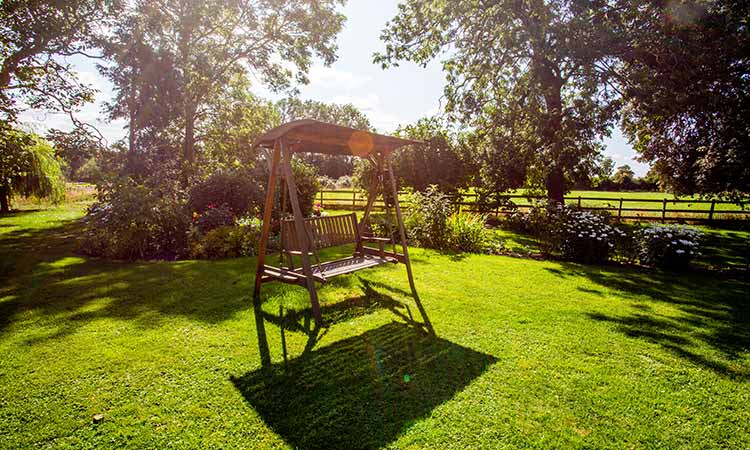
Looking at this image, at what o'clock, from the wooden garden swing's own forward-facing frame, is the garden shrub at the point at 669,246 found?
The garden shrub is roughly at 10 o'clock from the wooden garden swing.

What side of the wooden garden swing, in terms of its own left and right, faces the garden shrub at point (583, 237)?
left

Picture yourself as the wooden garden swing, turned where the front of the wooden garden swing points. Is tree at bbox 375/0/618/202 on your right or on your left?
on your left

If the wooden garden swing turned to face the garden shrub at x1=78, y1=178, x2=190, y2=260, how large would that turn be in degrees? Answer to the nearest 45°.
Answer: approximately 180°

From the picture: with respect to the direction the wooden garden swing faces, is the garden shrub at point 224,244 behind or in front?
behind

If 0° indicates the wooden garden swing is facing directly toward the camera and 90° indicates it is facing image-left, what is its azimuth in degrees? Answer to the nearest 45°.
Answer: approximately 315°

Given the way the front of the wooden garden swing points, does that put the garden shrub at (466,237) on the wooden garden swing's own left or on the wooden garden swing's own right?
on the wooden garden swing's own left

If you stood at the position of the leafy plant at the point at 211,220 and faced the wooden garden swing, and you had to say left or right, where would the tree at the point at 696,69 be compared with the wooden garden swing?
left

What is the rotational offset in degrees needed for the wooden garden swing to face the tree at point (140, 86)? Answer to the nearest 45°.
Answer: approximately 180°

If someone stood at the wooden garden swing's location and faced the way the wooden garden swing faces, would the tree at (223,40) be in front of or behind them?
behind

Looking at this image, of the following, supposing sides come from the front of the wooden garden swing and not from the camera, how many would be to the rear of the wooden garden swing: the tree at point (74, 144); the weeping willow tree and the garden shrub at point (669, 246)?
2

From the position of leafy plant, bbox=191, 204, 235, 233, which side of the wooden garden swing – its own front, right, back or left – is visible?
back
